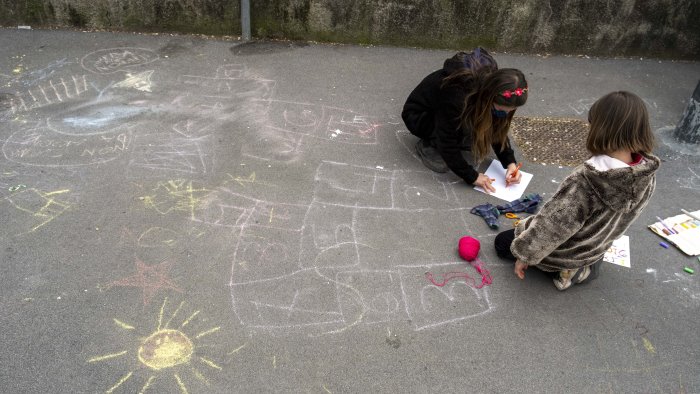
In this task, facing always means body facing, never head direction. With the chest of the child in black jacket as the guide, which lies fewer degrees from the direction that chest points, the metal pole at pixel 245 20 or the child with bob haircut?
the child with bob haircut

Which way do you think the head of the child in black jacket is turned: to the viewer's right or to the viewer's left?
to the viewer's right

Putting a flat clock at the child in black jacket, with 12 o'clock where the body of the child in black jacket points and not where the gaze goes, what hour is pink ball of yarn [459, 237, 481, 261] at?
The pink ball of yarn is roughly at 1 o'clock from the child in black jacket.

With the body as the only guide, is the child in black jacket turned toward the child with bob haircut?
yes

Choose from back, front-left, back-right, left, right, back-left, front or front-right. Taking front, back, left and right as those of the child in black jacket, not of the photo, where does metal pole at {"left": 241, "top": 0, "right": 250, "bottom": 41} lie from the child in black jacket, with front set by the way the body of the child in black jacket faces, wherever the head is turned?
back

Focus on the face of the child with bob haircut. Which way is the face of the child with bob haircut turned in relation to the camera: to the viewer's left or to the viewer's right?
to the viewer's left
